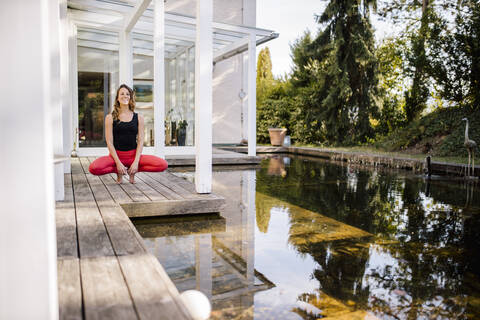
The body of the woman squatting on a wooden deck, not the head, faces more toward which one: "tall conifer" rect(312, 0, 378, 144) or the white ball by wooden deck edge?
the white ball by wooden deck edge

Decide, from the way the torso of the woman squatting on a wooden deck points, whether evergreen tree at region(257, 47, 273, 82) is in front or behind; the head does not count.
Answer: behind

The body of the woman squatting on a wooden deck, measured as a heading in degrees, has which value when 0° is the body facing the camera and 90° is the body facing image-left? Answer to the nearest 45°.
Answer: approximately 0°

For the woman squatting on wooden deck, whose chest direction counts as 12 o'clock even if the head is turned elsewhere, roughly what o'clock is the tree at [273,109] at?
The tree is roughly at 7 o'clock from the woman squatting on wooden deck.

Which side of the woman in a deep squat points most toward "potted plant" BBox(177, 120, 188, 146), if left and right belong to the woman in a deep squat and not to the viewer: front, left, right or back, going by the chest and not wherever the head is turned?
back

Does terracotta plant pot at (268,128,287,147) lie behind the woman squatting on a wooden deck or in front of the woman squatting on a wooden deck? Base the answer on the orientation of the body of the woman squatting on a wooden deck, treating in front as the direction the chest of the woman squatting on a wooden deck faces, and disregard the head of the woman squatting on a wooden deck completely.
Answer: behind

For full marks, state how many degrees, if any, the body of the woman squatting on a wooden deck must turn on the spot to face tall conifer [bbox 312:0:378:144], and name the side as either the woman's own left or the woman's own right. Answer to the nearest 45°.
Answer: approximately 135° to the woman's own left

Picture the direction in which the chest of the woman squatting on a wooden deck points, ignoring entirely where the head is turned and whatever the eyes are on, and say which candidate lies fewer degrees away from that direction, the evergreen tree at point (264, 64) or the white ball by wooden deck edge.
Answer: the white ball by wooden deck edge

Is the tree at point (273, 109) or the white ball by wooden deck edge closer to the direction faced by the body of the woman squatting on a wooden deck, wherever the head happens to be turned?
the white ball by wooden deck edge

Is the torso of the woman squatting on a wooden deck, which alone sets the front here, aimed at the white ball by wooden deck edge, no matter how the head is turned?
yes

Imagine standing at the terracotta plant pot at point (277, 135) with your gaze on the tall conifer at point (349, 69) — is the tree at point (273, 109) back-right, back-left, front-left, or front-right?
front-left

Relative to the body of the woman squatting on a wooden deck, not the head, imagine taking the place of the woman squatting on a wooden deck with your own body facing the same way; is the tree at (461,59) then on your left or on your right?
on your left

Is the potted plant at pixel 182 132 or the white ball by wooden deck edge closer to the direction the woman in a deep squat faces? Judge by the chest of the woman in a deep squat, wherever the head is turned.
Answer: the white ball by wooden deck edge
